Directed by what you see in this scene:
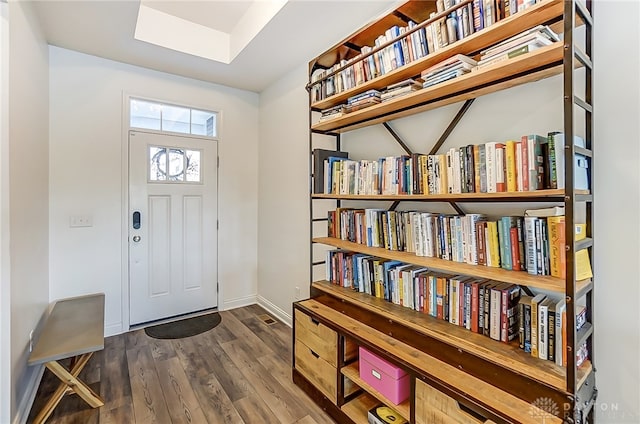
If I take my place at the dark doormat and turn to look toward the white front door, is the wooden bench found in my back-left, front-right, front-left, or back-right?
back-left

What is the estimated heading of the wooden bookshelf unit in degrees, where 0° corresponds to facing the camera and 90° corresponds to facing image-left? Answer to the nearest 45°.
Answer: approximately 45°

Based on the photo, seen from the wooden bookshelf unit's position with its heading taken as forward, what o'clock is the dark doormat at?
The dark doormat is roughly at 2 o'clock from the wooden bookshelf unit.
